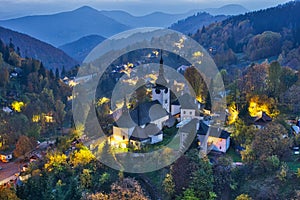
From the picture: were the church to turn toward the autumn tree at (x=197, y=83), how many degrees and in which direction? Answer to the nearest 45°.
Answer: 0° — it already faces it

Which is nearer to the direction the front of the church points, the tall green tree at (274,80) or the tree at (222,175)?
the tall green tree

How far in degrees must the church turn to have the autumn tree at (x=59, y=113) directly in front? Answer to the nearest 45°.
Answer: approximately 90° to its left

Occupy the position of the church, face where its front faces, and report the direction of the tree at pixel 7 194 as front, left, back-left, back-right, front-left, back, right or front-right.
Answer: back

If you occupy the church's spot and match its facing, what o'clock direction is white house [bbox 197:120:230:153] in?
The white house is roughly at 2 o'clock from the church.

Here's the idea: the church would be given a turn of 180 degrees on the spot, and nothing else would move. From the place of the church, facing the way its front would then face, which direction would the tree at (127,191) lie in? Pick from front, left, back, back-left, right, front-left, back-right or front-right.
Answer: front-left

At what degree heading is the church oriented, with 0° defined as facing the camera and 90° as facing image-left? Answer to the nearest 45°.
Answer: approximately 225°

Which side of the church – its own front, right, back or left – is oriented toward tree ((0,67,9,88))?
left

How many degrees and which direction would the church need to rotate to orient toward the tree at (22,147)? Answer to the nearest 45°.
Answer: approximately 90° to its left

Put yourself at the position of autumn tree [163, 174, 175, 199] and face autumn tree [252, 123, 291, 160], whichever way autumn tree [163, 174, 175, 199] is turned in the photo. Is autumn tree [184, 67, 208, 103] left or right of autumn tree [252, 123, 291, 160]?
left
